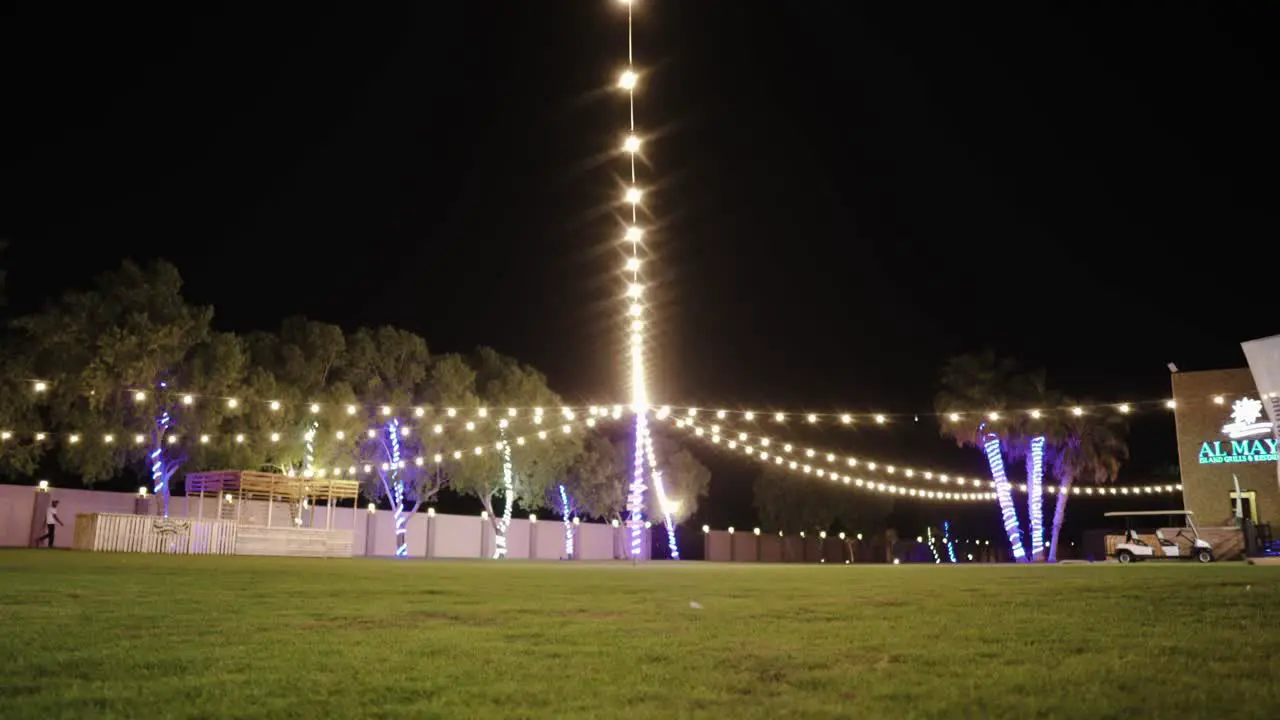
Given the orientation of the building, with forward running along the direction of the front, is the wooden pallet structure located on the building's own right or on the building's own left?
on the building's own right

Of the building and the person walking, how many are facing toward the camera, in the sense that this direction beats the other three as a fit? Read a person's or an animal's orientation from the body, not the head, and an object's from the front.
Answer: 1

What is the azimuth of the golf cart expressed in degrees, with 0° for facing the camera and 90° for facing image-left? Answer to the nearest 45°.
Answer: approximately 270°

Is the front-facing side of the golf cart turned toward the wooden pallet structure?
no

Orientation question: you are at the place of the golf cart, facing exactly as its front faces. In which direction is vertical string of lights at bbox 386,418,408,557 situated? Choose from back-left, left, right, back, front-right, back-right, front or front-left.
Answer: back

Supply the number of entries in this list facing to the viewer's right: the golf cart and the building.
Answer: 1

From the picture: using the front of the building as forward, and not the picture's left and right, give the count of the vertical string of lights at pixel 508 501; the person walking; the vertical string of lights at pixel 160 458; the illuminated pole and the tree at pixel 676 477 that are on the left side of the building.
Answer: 0

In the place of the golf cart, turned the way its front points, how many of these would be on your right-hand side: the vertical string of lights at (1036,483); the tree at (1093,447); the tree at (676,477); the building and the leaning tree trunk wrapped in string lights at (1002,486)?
0

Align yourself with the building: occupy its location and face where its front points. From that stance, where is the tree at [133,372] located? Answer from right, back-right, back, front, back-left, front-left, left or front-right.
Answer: front-right

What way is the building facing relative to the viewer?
toward the camera

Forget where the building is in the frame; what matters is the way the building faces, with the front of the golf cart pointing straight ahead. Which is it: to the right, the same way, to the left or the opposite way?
to the right

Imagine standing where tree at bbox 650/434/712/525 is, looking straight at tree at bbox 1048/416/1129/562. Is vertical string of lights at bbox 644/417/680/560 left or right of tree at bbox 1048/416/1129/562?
right
